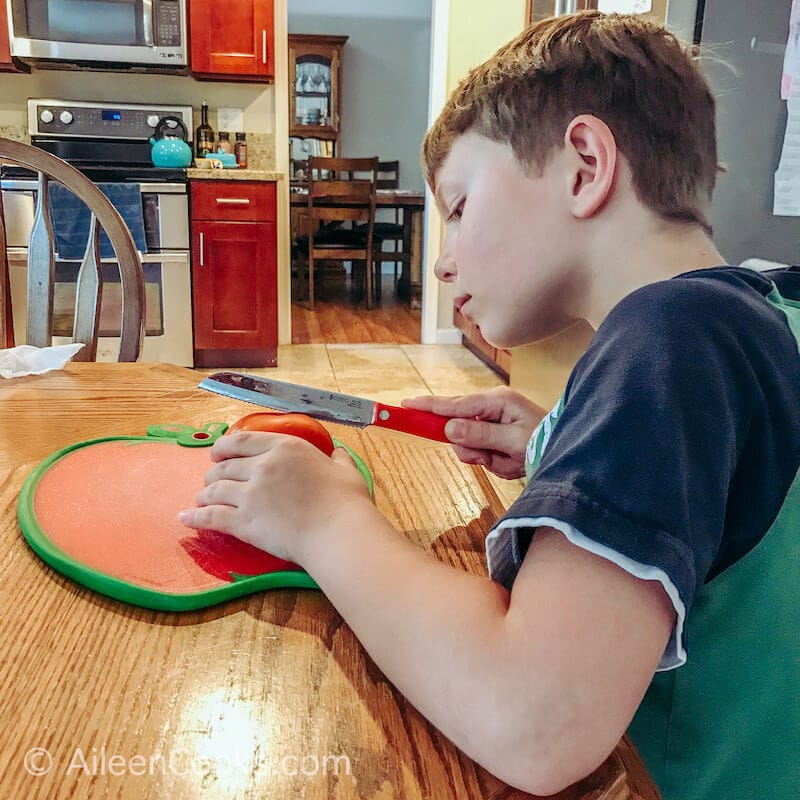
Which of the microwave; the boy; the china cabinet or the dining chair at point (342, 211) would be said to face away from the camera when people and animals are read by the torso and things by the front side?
the dining chair

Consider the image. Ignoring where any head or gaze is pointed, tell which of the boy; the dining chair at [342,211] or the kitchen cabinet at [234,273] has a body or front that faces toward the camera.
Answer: the kitchen cabinet

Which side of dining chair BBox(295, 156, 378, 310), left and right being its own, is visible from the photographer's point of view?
back

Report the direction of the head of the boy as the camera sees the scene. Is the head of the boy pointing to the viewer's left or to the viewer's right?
to the viewer's left

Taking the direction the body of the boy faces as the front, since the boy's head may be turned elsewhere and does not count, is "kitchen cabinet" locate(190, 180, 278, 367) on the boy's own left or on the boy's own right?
on the boy's own right

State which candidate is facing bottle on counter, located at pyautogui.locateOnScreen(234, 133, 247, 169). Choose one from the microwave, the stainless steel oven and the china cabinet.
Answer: the china cabinet
